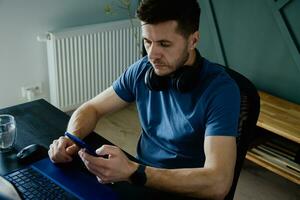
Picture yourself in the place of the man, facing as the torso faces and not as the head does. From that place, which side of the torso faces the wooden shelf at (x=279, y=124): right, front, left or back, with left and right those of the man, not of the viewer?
back

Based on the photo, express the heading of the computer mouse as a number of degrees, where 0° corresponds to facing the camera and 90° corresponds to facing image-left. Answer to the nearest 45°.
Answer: approximately 45°

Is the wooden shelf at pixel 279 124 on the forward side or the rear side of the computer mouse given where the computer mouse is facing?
on the rear side

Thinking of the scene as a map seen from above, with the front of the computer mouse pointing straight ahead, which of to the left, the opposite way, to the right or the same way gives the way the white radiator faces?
to the left

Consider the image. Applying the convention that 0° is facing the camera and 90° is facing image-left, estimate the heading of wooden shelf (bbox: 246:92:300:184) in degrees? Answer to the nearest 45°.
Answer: approximately 45°

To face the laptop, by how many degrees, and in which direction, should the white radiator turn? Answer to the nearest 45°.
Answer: approximately 45° to its right

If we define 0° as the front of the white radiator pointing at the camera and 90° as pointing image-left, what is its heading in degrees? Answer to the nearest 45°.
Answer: approximately 315°
